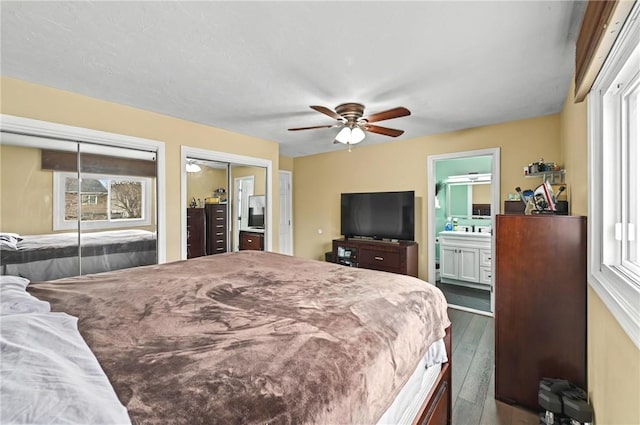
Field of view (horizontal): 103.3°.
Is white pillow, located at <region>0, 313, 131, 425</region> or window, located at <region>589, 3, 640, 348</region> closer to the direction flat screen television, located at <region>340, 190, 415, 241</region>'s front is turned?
the white pillow

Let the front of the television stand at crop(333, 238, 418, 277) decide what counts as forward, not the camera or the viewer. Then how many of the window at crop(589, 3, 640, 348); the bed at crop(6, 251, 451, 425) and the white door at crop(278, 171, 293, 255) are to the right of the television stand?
1

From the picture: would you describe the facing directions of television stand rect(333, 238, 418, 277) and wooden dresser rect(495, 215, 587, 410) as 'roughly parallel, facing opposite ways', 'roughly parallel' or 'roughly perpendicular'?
roughly perpendicular

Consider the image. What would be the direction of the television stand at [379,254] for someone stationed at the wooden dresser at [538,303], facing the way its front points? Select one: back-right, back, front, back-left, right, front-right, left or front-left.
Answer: front-right

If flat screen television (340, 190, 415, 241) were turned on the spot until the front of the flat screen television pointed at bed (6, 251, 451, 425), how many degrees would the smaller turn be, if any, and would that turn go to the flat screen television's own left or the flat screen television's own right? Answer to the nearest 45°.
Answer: approximately 45° to the flat screen television's own left

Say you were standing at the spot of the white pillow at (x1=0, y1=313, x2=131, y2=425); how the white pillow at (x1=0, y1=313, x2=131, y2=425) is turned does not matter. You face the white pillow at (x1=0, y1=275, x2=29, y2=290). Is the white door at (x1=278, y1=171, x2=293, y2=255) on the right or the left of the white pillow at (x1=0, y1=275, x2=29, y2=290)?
right

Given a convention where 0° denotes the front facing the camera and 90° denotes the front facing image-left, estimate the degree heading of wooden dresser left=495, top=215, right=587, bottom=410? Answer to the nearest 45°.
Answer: approximately 90°

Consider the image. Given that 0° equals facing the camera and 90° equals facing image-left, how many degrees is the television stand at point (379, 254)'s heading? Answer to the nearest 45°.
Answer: approximately 45°
